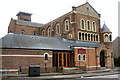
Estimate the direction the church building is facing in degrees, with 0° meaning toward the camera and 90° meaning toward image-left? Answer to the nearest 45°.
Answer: approximately 315°
